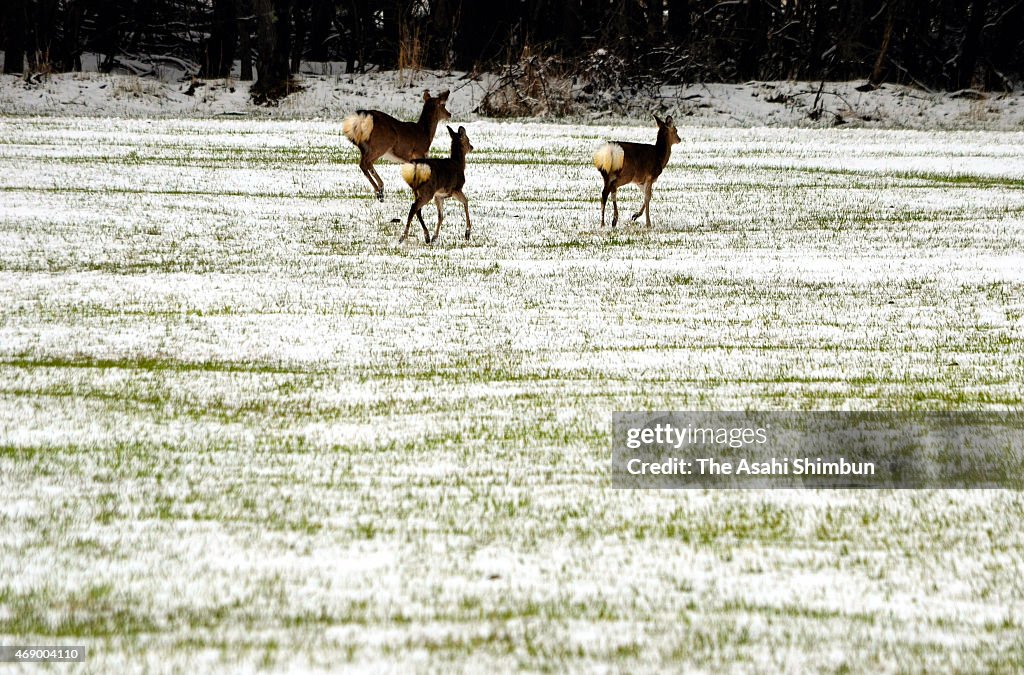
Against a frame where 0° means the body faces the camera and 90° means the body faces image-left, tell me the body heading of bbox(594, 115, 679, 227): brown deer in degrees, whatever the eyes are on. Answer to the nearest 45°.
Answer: approximately 225°

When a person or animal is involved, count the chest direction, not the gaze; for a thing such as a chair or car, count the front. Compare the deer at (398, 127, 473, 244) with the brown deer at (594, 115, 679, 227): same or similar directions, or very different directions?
same or similar directions

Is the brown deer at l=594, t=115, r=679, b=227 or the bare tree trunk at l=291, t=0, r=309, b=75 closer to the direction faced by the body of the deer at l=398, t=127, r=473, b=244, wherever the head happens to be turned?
the brown deer

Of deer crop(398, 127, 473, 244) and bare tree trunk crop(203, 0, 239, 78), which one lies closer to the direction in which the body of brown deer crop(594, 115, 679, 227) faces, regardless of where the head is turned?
the bare tree trunk

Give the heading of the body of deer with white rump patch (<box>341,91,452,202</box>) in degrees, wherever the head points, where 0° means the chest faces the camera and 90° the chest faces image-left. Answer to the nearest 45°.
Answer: approximately 225°

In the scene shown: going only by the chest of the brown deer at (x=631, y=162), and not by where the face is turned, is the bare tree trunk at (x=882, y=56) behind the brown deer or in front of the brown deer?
in front

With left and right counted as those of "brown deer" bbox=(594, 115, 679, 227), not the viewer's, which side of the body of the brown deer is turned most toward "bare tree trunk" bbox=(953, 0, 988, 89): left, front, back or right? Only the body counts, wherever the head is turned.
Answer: front

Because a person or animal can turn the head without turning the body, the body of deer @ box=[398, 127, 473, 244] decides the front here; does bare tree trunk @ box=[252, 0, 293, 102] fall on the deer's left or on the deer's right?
on the deer's left

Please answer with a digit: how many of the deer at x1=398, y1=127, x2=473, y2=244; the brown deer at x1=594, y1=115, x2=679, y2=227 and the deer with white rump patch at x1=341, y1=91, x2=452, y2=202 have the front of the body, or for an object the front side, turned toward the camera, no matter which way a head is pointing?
0

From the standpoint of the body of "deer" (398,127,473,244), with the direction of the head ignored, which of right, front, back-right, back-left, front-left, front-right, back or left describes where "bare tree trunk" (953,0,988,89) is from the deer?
front

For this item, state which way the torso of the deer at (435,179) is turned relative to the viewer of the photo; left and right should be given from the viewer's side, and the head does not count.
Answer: facing away from the viewer and to the right of the viewer

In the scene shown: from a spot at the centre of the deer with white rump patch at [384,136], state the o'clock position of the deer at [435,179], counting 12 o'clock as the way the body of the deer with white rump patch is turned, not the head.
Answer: The deer is roughly at 4 o'clock from the deer with white rump patch.

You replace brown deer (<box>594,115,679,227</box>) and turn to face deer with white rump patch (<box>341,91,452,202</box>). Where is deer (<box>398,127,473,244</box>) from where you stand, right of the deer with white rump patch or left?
left

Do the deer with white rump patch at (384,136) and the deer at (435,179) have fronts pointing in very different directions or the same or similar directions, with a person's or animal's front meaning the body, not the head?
same or similar directions

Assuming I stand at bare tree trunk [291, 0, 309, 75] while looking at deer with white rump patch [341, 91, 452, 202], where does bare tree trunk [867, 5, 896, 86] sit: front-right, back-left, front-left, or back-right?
front-left

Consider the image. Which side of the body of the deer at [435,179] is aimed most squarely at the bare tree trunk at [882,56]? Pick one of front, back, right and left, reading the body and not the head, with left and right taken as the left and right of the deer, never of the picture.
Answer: front

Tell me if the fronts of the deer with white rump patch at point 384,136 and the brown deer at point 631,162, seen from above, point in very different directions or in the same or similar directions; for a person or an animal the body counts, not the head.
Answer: same or similar directions
